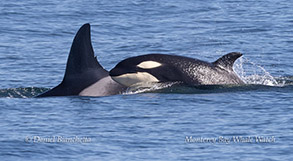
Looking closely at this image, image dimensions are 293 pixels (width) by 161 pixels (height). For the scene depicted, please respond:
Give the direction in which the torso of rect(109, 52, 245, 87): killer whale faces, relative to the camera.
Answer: to the viewer's left

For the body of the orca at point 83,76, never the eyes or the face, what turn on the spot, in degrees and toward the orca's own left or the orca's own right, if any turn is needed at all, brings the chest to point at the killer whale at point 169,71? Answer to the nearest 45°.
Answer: approximately 180°

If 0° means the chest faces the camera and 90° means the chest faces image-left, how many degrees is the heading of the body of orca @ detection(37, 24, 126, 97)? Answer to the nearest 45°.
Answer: approximately 90°

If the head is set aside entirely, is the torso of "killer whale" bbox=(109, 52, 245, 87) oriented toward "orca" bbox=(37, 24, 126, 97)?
yes
